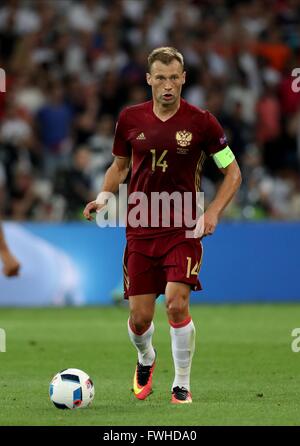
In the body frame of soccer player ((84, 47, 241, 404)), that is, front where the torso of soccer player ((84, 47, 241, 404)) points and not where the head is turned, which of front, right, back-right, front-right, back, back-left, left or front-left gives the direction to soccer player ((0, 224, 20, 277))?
right

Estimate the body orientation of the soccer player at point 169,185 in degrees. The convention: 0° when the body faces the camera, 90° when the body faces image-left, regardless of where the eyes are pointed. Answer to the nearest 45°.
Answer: approximately 0°
